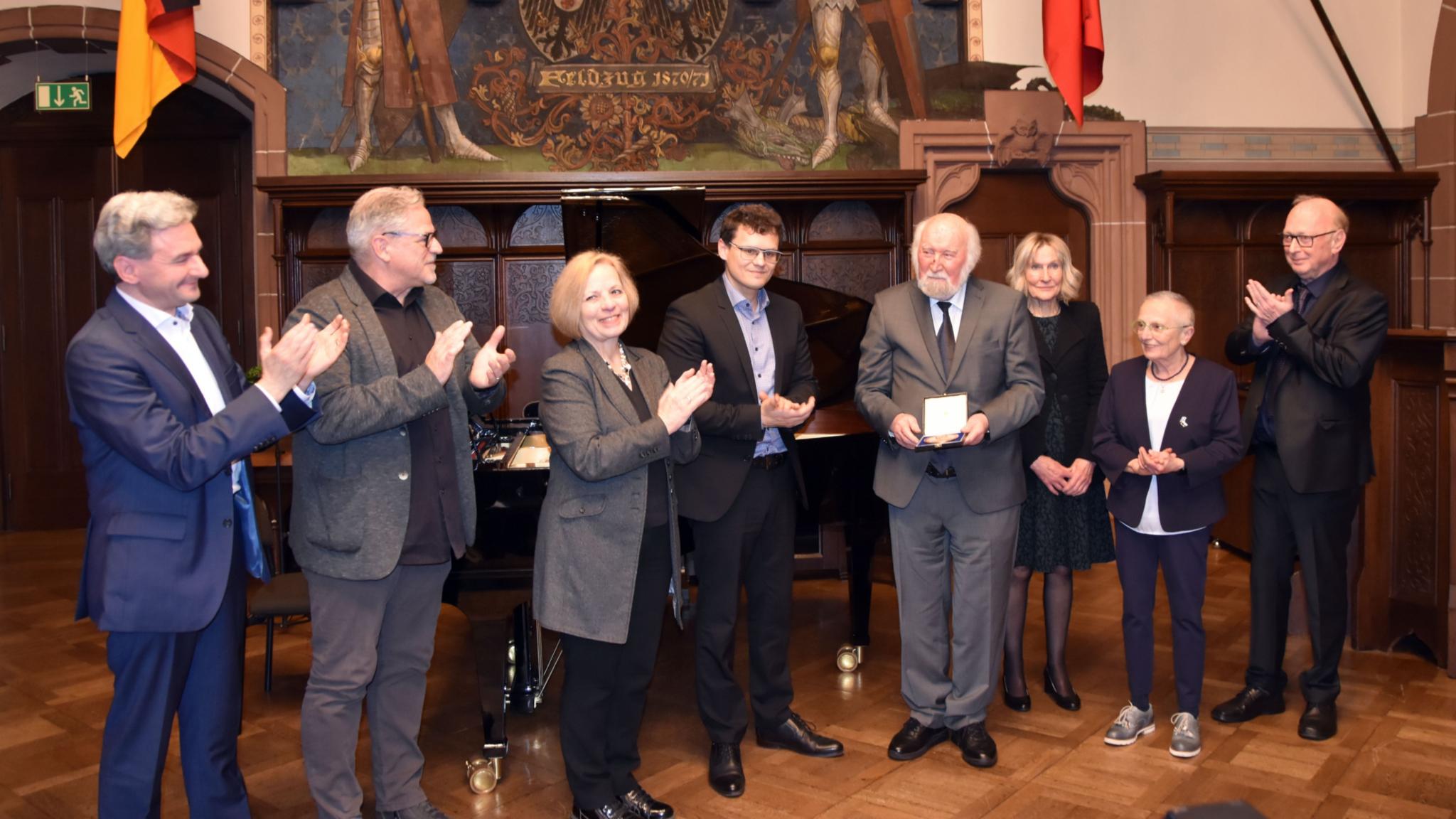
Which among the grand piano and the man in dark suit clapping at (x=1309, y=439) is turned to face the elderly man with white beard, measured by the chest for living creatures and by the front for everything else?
the man in dark suit clapping

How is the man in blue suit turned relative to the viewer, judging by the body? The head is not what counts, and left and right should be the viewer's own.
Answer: facing the viewer and to the right of the viewer

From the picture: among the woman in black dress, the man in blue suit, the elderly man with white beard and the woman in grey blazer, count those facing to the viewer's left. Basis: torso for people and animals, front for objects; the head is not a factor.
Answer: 0

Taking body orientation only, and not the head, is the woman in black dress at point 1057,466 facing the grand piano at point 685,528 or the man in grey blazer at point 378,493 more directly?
the man in grey blazer

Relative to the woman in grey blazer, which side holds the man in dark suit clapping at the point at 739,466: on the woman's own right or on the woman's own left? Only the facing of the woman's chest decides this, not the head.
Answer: on the woman's own left

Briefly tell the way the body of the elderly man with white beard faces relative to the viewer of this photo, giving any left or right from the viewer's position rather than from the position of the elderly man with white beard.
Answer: facing the viewer

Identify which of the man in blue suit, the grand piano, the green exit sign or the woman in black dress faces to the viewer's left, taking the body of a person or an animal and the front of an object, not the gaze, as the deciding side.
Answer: the grand piano

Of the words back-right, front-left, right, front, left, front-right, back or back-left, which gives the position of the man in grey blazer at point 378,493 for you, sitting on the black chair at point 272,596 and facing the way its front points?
right

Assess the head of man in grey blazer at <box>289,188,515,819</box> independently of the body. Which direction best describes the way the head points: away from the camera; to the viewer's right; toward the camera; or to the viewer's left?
to the viewer's right

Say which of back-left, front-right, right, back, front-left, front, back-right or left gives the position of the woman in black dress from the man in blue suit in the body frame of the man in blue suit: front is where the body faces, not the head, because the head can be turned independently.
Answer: front-left

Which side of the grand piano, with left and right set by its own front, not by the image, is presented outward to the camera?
left

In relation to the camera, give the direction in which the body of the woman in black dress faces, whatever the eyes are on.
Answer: toward the camera

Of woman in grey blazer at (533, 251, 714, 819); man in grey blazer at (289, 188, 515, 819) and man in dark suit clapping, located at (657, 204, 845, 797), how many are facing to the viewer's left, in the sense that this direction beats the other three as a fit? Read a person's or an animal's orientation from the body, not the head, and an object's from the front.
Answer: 0

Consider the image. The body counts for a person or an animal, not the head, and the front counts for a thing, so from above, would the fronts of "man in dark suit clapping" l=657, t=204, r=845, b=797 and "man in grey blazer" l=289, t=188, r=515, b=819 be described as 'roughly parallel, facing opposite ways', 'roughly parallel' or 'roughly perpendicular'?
roughly parallel

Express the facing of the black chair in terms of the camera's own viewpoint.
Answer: facing to the right of the viewer

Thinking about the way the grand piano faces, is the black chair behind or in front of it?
in front

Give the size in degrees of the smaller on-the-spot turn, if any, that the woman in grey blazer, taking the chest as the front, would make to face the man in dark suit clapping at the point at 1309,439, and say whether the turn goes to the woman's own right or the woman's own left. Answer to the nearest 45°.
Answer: approximately 45° to the woman's own left

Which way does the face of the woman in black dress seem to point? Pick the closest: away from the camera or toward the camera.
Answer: toward the camera
